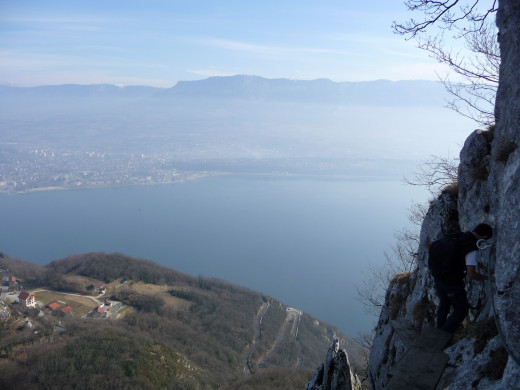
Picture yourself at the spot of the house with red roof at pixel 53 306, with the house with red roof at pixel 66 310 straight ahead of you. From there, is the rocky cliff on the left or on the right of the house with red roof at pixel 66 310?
right

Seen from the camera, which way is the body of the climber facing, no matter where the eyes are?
to the viewer's right
